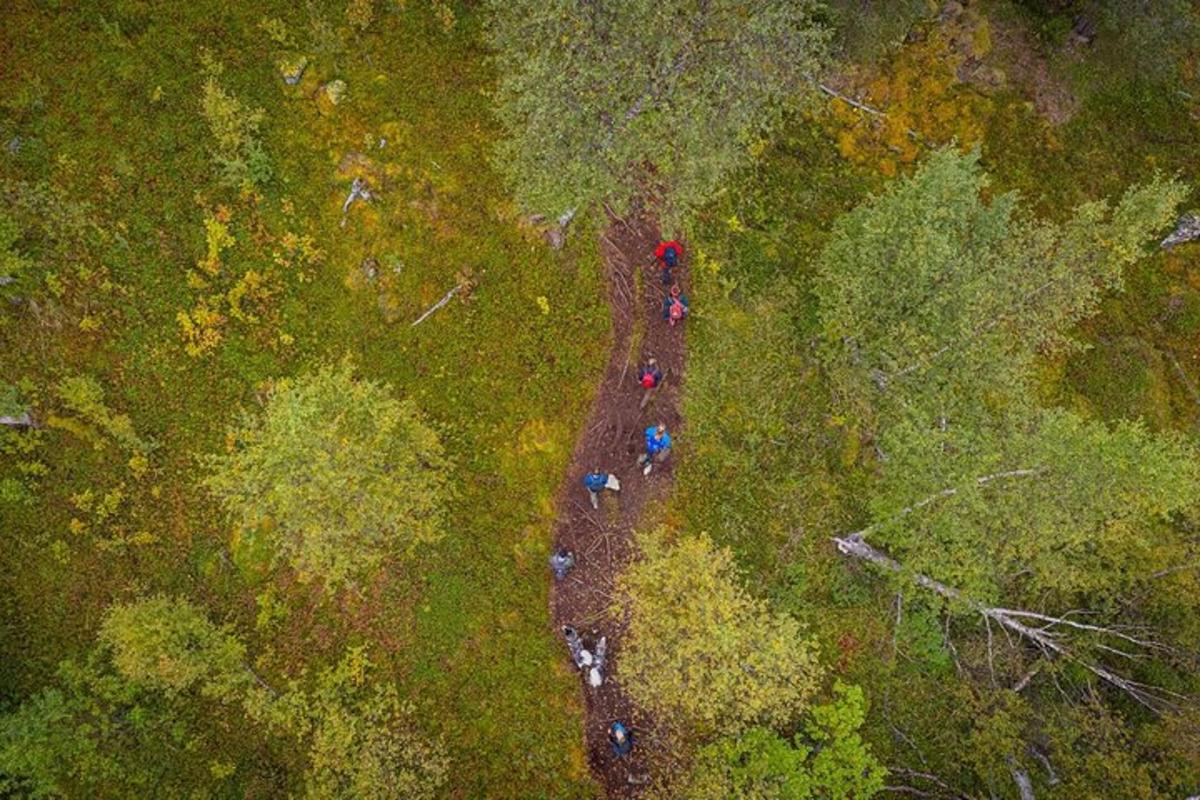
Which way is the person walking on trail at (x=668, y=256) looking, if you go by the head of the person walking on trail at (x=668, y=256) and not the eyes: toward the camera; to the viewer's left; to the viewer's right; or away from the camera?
away from the camera

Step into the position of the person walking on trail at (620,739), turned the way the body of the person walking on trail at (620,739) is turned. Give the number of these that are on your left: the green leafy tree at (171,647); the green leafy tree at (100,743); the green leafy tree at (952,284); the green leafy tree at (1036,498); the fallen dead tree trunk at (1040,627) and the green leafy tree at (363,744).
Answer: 3
